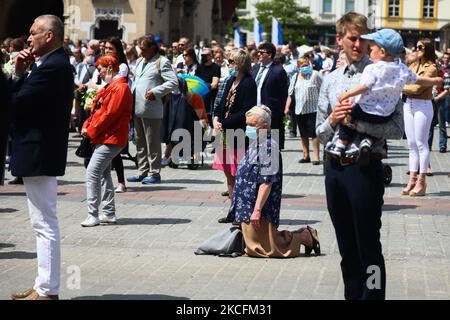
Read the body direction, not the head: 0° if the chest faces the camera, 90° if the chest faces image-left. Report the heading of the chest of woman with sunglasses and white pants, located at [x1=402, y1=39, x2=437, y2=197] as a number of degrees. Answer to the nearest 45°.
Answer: approximately 45°

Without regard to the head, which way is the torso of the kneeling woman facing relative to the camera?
to the viewer's left

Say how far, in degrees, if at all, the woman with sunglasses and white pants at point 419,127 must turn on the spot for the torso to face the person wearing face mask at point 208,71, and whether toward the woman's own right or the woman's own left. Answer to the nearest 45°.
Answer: approximately 90° to the woman's own right

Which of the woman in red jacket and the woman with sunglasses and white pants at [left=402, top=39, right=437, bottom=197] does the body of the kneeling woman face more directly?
the woman in red jacket

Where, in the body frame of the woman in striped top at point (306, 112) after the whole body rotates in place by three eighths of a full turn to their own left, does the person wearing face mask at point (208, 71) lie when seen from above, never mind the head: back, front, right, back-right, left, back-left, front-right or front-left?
back-left

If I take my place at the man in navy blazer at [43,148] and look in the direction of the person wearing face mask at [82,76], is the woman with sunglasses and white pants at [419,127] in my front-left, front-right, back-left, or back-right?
front-right

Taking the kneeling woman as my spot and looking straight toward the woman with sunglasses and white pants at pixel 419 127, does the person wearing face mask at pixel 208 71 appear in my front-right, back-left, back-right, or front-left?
front-left

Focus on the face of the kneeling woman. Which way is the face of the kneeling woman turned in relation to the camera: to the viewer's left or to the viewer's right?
to the viewer's left

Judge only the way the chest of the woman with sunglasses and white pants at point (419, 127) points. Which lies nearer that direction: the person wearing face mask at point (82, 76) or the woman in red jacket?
the woman in red jacket
